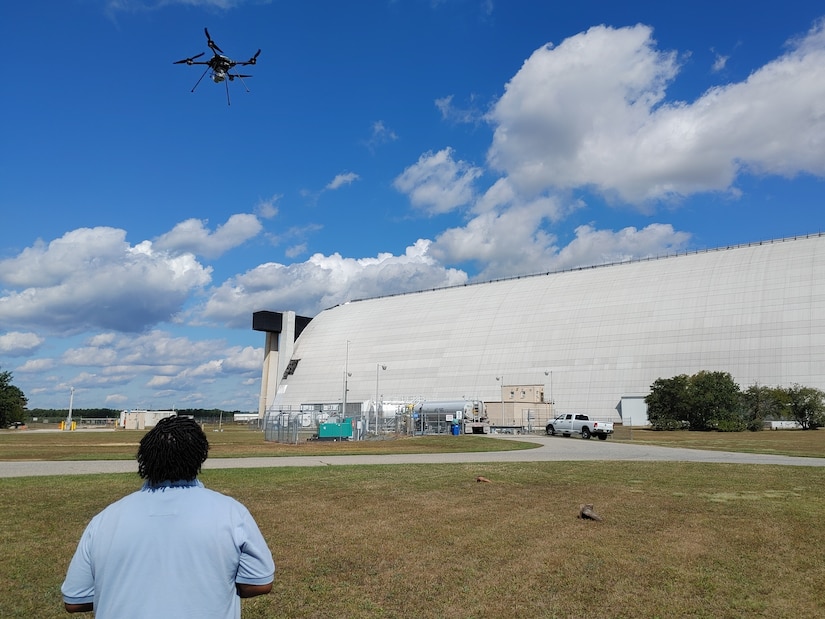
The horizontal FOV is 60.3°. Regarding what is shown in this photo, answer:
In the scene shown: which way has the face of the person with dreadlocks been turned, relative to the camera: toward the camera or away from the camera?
away from the camera

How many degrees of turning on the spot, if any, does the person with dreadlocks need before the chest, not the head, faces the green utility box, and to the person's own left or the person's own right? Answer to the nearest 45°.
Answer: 0° — they already face it

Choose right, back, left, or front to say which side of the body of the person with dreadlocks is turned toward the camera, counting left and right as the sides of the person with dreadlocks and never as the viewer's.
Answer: back
